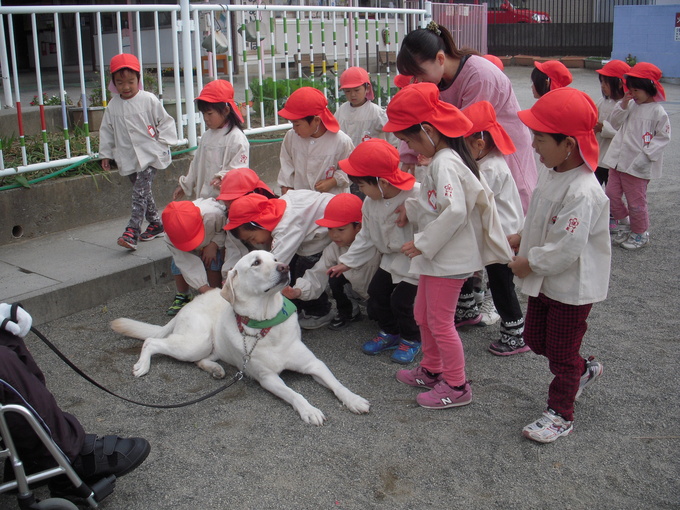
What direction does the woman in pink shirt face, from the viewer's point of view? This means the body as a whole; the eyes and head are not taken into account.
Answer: to the viewer's left

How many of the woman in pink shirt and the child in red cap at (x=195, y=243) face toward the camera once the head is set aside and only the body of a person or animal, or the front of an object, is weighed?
1

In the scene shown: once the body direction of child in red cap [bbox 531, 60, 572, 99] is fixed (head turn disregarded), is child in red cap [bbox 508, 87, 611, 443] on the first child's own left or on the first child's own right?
on the first child's own left

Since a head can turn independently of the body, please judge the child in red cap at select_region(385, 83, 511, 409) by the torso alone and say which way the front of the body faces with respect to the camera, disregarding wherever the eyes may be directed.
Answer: to the viewer's left

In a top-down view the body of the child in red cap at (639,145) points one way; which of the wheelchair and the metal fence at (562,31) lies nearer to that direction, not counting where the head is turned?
the wheelchair

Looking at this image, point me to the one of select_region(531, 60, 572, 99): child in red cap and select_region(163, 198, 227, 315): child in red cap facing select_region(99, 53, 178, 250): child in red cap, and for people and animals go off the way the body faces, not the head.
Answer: select_region(531, 60, 572, 99): child in red cap

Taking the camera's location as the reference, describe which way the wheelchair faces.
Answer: facing to the right of the viewer

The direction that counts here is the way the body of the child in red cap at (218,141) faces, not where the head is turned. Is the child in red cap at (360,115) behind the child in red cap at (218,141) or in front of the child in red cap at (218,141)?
behind

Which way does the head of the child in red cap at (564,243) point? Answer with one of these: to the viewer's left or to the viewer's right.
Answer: to the viewer's left
